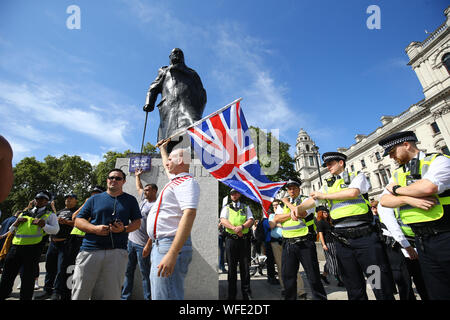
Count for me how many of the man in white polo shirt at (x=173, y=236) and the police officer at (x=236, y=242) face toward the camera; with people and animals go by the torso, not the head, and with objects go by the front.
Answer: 1

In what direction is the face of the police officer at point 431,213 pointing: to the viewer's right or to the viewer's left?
to the viewer's left

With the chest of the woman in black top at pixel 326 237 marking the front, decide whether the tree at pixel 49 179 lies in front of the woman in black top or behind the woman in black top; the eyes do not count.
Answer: behind

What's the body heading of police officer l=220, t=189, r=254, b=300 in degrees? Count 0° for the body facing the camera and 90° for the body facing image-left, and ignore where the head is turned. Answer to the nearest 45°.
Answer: approximately 0°

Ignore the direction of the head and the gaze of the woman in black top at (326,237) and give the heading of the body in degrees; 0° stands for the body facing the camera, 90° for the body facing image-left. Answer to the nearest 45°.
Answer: approximately 315°
